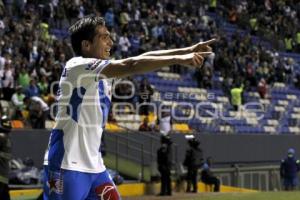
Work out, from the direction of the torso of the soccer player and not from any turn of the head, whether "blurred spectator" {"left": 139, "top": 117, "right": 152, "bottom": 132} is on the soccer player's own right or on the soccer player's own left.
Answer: on the soccer player's own left

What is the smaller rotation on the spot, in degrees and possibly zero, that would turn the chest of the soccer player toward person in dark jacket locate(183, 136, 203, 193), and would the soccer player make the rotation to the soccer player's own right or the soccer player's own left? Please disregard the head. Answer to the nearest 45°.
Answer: approximately 90° to the soccer player's own left

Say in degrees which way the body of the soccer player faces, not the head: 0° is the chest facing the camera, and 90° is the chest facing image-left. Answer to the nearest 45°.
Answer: approximately 270°

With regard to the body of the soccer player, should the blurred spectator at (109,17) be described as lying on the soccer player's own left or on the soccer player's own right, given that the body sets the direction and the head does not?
on the soccer player's own left

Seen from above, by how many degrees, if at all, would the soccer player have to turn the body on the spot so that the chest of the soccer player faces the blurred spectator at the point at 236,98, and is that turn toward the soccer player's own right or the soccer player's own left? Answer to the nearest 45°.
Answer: approximately 90° to the soccer player's own left

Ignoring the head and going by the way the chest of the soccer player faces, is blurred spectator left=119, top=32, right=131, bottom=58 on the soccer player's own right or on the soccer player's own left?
on the soccer player's own left

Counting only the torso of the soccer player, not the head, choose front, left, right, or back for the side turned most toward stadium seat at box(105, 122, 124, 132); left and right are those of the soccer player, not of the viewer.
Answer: left

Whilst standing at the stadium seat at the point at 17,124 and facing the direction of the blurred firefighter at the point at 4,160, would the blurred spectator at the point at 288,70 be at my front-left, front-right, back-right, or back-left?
back-left
